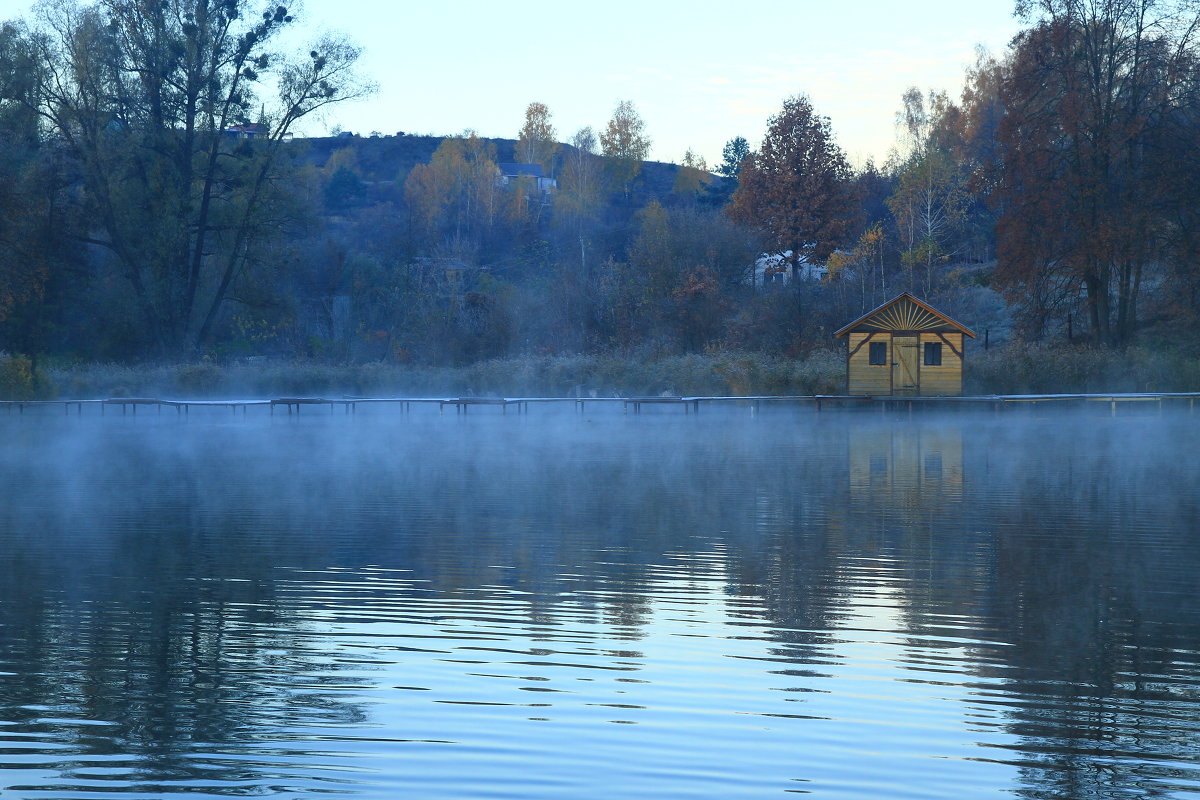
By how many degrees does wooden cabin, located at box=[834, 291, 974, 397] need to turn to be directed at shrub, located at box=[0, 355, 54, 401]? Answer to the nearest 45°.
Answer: approximately 90° to its right

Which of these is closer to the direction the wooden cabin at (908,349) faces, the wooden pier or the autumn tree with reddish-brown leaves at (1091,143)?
the wooden pier

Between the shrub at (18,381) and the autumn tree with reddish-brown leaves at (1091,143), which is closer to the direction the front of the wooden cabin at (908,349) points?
the shrub

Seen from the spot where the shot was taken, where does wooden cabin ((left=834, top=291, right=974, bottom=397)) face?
facing the viewer

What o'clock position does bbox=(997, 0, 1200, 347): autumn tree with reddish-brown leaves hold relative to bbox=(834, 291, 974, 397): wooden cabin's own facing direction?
The autumn tree with reddish-brown leaves is roughly at 8 o'clock from the wooden cabin.
